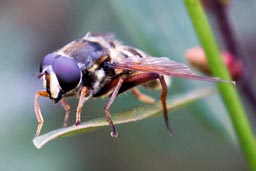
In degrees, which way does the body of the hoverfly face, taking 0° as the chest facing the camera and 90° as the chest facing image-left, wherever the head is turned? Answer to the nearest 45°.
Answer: approximately 45°
